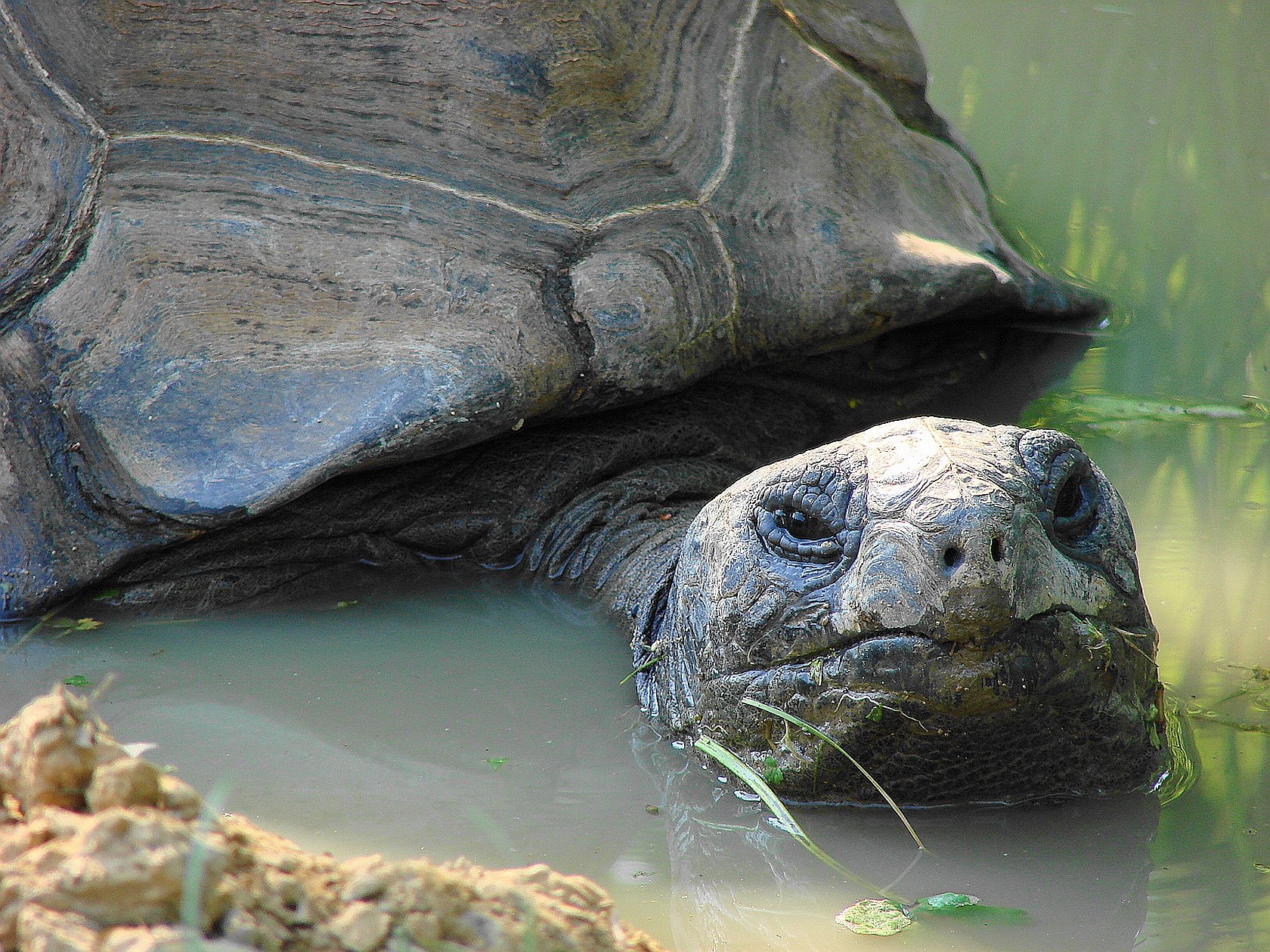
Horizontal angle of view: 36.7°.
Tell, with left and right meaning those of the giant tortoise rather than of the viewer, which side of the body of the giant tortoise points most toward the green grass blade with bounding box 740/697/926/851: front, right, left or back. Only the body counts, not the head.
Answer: front

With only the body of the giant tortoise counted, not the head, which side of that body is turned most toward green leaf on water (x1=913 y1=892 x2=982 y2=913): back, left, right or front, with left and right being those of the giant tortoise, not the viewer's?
front

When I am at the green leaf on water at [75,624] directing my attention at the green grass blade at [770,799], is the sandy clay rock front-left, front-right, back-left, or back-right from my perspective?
front-right

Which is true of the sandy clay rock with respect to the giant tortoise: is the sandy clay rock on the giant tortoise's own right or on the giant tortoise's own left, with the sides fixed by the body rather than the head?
on the giant tortoise's own right
